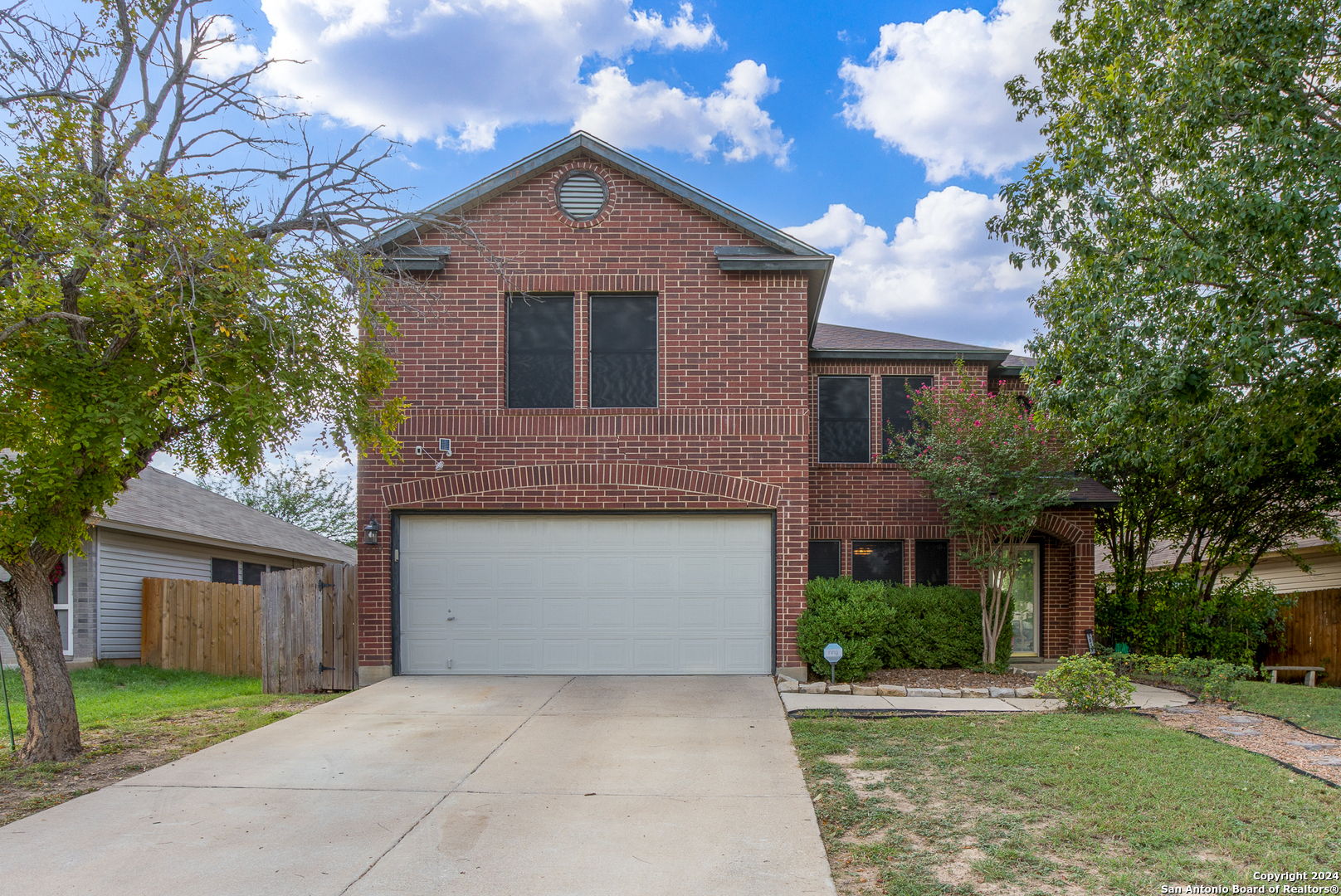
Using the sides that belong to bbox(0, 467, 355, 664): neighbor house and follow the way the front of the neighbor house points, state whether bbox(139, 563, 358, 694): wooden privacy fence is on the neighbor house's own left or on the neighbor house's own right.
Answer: on the neighbor house's own left

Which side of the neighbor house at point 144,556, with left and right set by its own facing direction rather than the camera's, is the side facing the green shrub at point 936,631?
left

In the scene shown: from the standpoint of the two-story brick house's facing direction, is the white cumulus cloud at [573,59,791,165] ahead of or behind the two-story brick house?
behind

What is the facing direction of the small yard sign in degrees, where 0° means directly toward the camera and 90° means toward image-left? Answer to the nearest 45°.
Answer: approximately 0°

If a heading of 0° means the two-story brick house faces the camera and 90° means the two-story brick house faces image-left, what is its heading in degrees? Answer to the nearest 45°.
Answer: approximately 0°

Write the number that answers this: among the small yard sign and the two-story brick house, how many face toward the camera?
2

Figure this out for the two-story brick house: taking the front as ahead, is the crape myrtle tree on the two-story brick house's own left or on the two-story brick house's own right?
on the two-story brick house's own left

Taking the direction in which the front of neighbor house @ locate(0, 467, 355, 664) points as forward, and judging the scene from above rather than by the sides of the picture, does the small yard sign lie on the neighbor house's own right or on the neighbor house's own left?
on the neighbor house's own left
